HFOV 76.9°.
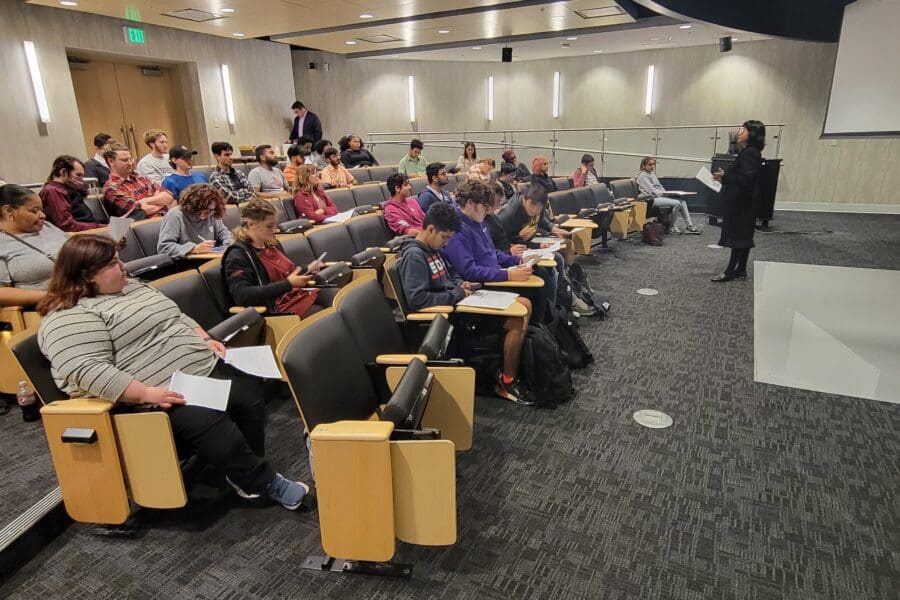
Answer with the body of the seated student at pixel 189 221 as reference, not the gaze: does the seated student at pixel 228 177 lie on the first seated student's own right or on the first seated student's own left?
on the first seated student's own left

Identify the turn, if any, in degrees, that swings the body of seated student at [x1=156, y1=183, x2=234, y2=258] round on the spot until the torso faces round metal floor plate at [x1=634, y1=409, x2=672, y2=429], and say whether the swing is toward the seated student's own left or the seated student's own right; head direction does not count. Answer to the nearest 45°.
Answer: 0° — they already face it

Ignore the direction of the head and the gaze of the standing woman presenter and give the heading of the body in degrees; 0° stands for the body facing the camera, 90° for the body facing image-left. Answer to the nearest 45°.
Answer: approximately 90°

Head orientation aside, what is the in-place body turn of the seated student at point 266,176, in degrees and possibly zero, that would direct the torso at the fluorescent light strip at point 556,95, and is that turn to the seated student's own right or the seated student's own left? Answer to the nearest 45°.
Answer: approximately 90° to the seated student's own left

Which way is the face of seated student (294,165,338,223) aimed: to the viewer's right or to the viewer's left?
to the viewer's right
